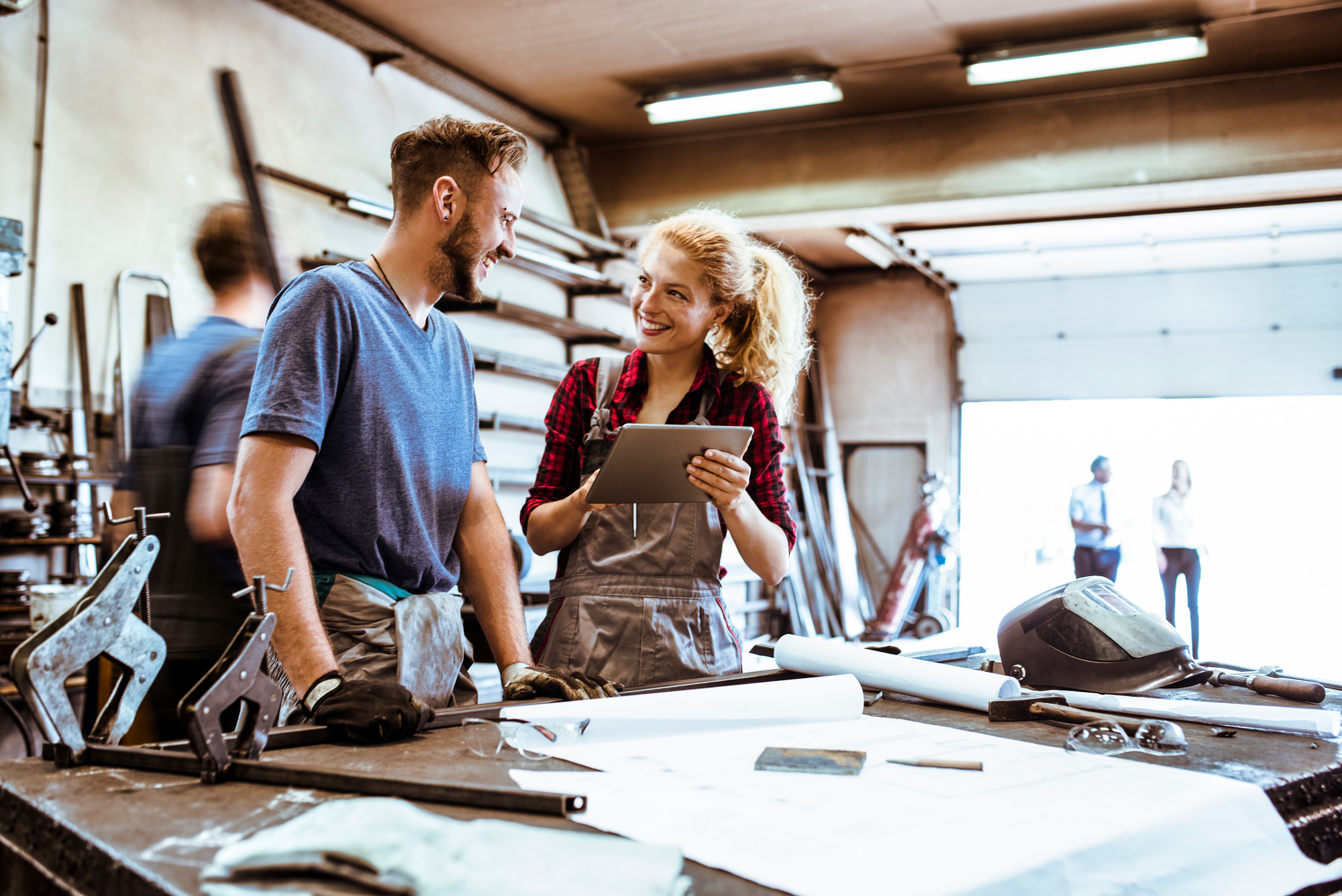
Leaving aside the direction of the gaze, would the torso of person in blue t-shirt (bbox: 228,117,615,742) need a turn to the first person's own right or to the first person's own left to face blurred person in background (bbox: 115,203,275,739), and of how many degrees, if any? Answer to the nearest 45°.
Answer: approximately 180°

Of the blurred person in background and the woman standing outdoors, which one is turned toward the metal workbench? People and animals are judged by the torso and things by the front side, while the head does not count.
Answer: the woman standing outdoors

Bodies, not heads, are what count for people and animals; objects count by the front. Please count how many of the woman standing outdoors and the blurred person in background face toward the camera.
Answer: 1

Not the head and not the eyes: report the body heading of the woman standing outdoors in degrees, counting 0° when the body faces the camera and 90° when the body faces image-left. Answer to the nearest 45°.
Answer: approximately 0°

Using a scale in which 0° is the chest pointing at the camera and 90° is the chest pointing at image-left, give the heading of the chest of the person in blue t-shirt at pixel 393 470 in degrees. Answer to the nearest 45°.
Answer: approximately 315°

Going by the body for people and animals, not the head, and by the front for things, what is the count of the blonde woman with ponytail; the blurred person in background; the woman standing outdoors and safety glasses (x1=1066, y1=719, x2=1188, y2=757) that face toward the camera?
3

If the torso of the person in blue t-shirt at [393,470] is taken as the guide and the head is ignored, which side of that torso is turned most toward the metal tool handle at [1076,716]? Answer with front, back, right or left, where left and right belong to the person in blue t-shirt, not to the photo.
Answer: front

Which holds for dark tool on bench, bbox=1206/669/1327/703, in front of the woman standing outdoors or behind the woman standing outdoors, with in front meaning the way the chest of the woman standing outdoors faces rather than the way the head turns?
in front

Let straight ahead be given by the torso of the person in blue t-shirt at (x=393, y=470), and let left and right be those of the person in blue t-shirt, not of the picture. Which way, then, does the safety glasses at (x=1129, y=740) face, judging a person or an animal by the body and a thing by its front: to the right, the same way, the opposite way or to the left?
to the right
